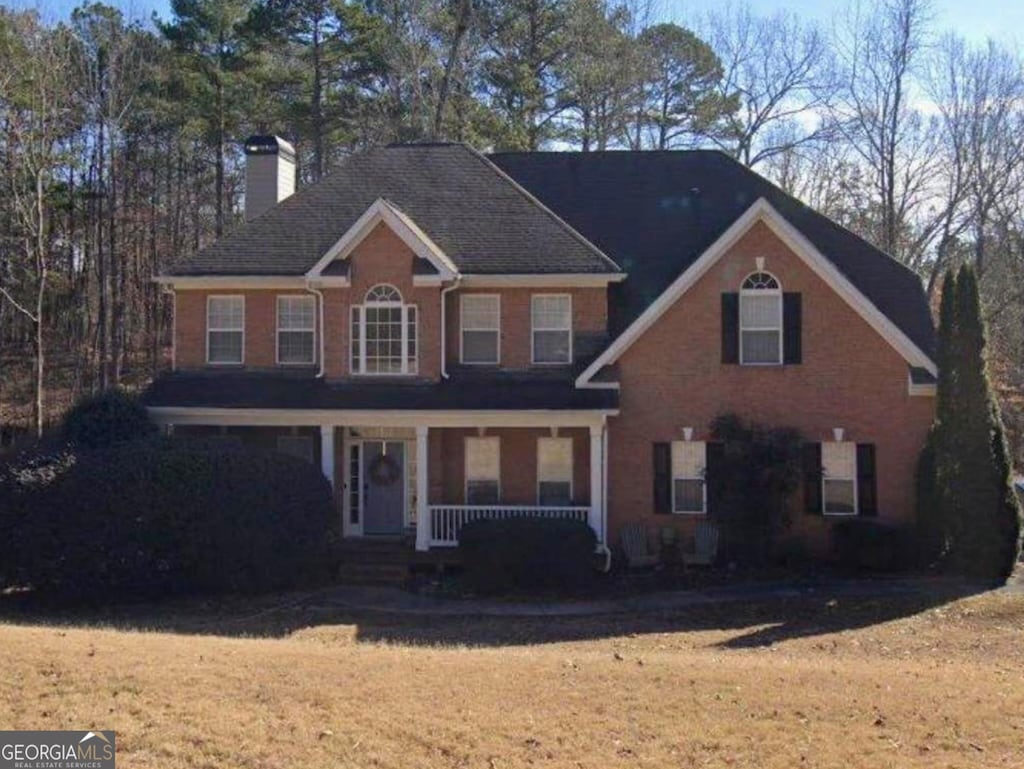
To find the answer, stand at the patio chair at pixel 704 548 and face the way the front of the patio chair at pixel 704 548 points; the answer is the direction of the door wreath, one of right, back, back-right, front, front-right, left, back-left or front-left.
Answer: front-right

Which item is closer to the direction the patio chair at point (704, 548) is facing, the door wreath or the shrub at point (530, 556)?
the shrub

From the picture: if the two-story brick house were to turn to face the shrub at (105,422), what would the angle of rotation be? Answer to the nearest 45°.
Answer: approximately 90° to its right

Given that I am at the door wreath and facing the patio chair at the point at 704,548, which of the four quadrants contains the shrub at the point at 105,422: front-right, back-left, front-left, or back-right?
back-right

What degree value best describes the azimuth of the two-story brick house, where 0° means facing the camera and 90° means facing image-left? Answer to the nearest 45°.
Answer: approximately 0°

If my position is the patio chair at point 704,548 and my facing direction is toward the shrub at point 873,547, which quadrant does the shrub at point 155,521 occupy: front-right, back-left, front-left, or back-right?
back-right

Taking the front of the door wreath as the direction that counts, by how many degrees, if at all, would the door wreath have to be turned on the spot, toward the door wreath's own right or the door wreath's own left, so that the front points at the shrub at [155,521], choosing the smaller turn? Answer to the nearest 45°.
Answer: approximately 45° to the door wreath's own right

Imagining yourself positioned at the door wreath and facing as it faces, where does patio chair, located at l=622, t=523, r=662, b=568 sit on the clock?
The patio chair is roughly at 10 o'clock from the door wreath.

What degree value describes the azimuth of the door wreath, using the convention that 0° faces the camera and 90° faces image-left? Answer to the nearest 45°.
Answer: approximately 0°

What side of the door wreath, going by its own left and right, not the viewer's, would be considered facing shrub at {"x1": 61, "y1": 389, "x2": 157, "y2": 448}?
right

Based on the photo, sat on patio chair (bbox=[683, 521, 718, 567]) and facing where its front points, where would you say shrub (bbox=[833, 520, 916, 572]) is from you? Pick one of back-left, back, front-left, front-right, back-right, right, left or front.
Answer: back-left
